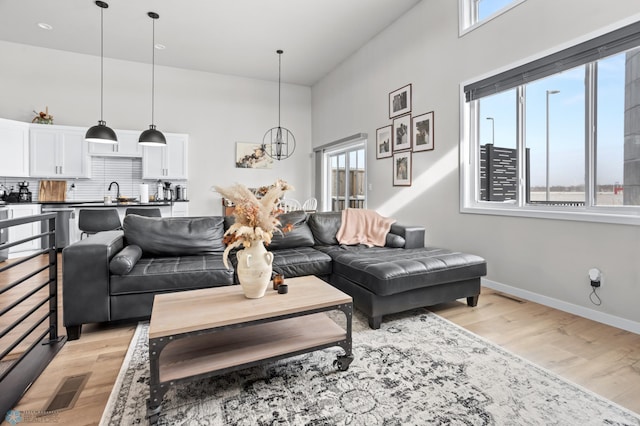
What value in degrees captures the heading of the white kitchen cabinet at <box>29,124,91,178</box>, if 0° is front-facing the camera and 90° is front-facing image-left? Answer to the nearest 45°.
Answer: approximately 0°

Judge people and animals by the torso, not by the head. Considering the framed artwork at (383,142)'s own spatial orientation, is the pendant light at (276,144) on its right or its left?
on its right

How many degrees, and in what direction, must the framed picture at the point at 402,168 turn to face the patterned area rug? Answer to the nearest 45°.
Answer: approximately 45° to its left

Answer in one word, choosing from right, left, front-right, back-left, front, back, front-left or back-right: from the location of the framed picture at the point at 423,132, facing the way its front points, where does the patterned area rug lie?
front-left

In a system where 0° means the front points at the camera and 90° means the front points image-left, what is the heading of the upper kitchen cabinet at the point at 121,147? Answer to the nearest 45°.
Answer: approximately 0°

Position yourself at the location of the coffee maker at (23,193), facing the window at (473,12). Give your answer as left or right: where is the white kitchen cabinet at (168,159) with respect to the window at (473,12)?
left

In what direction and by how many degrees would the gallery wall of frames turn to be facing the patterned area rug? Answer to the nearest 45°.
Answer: approximately 45° to its left

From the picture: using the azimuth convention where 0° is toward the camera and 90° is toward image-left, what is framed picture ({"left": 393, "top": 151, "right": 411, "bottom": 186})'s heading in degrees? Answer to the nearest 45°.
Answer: approximately 45°

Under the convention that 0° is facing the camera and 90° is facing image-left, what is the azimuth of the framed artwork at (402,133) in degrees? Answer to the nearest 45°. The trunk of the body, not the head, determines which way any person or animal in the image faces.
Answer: approximately 45°

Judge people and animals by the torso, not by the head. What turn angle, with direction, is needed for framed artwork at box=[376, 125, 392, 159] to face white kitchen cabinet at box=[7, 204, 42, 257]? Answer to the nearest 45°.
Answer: approximately 45° to its right

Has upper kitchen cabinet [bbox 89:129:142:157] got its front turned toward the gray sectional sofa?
yes

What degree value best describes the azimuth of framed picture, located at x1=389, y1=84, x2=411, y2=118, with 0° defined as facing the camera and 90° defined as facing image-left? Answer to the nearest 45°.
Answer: approximately 45°

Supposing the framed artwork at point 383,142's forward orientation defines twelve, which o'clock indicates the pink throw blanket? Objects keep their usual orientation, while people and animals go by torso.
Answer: The pink throw blanket is roughly at 11 o'clock from the framed artwork.
